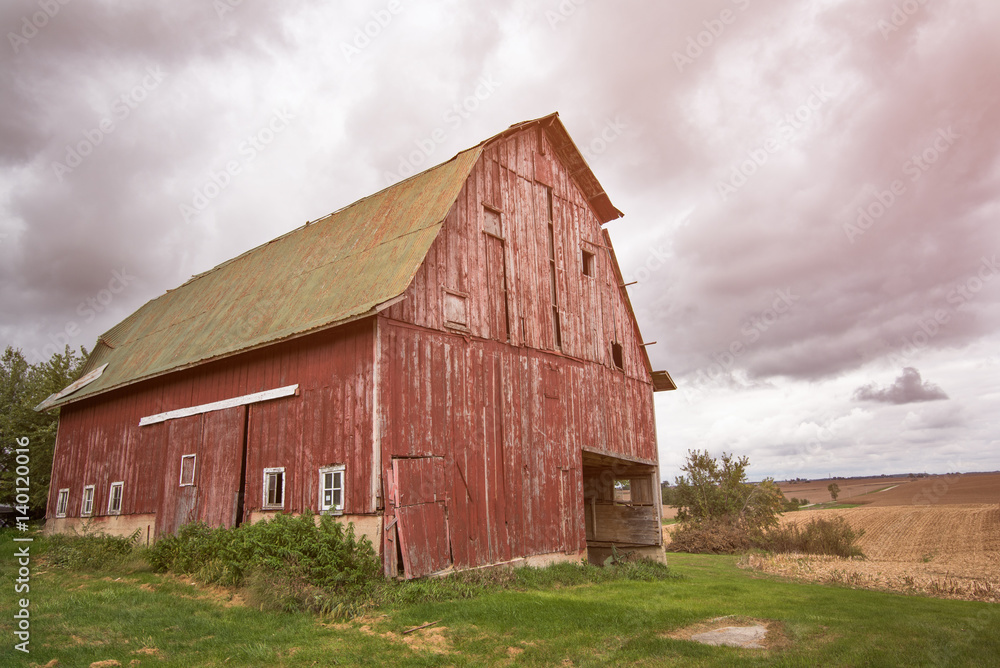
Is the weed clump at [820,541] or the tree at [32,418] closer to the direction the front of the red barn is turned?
the weed clump

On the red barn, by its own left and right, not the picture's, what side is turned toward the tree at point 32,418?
back

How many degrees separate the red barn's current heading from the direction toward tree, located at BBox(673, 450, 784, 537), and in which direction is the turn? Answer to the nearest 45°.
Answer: approximately 90° to its left

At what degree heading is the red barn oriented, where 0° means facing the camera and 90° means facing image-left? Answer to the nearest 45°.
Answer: approximately 315°

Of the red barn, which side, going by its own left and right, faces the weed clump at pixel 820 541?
left
